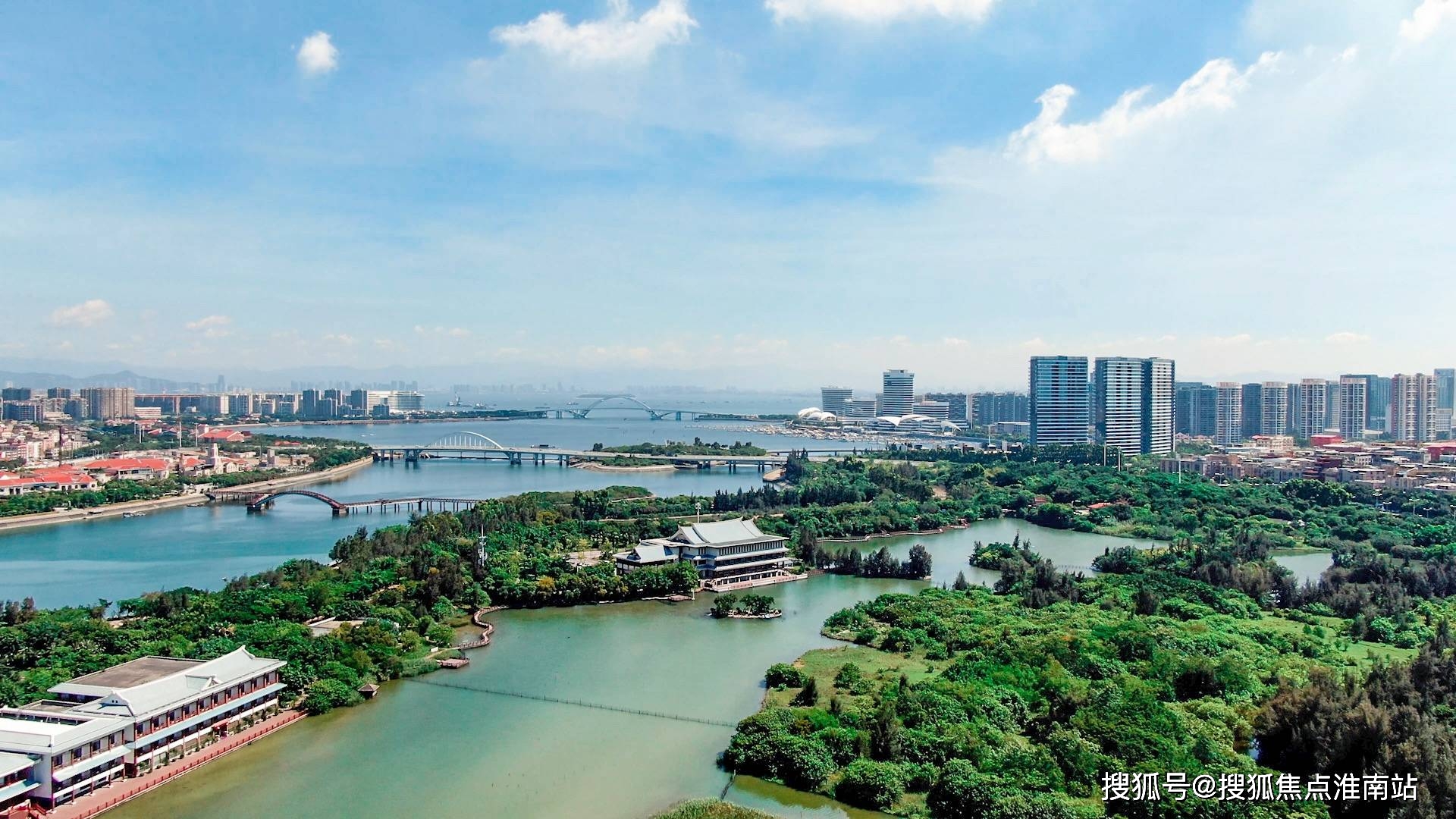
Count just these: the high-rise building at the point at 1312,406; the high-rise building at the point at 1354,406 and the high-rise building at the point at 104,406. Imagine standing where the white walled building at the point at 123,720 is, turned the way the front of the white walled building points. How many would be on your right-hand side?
0

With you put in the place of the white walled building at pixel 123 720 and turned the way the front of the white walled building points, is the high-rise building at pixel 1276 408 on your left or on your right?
on your left

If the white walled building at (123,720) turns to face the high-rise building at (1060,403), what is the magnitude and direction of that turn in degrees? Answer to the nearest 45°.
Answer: approximately 90° to its left

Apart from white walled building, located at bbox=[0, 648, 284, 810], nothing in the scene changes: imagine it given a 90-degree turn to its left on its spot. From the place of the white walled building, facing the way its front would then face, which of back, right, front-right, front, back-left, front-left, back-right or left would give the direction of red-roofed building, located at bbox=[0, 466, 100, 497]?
front-left

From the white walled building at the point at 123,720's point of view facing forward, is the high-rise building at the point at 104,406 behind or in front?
behind

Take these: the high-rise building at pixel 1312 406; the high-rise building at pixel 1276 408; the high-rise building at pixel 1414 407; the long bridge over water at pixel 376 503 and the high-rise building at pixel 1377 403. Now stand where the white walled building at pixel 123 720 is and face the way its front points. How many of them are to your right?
0

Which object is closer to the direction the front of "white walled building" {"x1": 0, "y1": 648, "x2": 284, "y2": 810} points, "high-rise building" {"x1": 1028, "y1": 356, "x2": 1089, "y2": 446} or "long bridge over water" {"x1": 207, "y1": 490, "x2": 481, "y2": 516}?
the high-rise building

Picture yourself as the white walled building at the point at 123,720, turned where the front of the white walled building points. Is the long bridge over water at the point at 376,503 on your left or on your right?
on your left

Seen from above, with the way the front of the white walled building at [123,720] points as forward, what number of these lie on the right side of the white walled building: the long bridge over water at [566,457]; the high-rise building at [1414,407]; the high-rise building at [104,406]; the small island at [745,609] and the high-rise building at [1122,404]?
0

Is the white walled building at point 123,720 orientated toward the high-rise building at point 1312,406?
no

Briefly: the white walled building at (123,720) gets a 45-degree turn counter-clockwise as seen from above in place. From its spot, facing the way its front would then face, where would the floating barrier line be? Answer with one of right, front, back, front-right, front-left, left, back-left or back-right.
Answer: front

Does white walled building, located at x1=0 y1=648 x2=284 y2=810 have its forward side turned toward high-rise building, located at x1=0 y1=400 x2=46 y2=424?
no

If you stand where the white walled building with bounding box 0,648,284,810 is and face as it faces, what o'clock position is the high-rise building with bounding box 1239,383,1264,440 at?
The high-rise building is roughly at 10 o'clock from the white walled building.

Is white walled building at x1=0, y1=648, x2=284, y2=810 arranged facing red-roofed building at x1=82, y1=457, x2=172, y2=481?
no

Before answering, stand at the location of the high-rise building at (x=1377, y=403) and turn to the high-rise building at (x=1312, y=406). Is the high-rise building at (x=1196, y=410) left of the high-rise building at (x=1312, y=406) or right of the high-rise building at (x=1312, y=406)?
right

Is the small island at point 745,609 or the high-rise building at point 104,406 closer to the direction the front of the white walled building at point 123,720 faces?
the small island

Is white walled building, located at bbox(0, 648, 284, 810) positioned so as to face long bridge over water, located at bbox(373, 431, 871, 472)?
no
